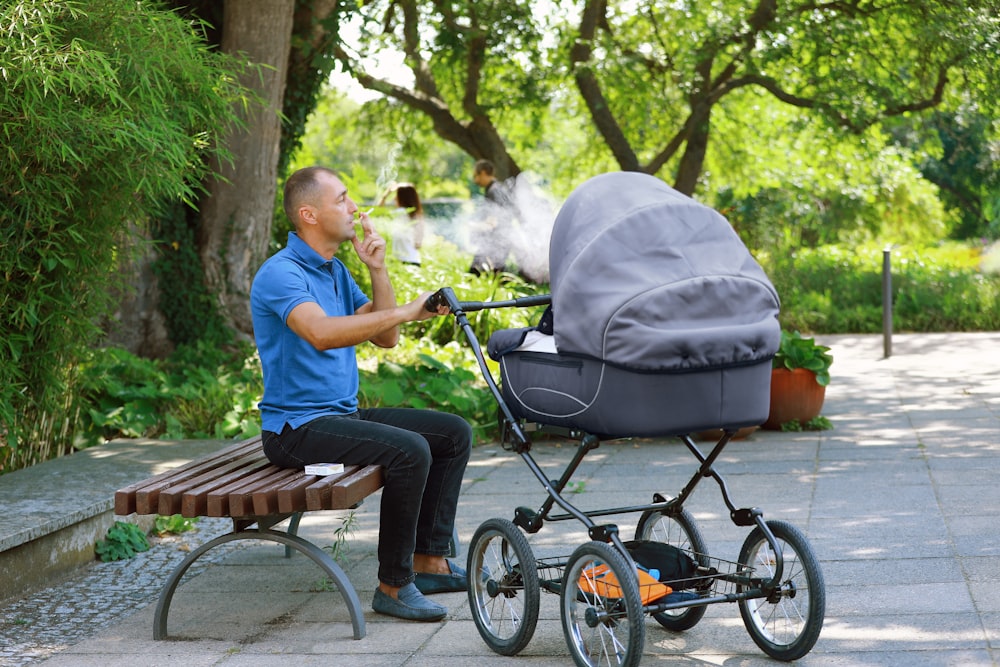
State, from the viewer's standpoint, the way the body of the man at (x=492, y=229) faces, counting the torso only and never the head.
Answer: to the viewer's left

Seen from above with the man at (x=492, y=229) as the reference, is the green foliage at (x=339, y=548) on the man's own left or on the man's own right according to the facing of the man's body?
on the man's own left

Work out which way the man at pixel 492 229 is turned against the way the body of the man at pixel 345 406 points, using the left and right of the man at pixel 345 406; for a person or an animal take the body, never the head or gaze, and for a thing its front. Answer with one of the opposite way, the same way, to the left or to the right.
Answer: the opposite way

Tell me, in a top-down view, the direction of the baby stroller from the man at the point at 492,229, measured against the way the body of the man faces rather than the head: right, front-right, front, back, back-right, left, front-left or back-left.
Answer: left

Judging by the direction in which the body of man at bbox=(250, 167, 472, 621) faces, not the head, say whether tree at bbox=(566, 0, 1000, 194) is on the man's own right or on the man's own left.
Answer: on the man's own left

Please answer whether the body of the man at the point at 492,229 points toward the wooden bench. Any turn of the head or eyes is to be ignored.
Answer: no

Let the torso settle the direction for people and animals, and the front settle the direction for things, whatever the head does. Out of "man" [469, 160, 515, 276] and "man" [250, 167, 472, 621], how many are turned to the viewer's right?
1

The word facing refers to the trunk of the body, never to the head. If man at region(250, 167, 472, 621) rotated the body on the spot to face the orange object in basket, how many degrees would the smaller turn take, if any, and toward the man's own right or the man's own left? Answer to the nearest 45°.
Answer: approximately 45° to the man's own right

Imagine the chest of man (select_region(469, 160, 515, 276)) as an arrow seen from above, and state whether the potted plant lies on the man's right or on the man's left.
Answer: on the man's left

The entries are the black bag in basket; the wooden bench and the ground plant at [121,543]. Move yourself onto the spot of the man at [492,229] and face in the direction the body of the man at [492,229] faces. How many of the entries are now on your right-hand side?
0

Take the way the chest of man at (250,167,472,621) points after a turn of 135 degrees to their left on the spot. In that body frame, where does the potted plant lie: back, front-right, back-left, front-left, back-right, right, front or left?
right

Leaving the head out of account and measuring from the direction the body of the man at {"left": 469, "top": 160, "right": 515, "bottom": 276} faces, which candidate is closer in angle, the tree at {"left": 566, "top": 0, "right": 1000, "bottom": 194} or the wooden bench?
the wooden bench

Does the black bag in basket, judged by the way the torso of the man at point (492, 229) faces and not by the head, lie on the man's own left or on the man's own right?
on the man's own left

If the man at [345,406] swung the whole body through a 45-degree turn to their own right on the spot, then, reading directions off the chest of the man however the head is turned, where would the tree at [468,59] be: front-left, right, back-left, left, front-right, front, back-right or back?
back-left

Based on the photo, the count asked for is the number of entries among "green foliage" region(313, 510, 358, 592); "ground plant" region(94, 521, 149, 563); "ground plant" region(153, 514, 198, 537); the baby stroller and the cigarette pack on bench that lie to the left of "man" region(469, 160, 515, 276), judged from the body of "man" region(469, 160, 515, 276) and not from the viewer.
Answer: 5

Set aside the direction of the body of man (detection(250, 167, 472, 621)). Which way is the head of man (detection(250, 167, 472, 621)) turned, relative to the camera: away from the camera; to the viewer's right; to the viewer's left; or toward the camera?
to the viewer's right

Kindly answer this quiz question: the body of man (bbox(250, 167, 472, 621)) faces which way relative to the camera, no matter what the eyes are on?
to the viewer's right
